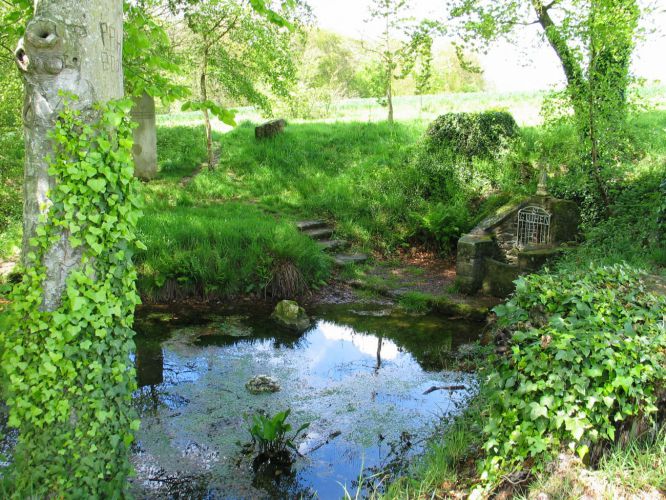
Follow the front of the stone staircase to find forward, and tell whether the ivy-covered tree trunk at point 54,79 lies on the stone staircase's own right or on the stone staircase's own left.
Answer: on the stone staircase's own right

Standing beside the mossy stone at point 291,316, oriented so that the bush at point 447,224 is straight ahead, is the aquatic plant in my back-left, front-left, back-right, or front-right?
back-right

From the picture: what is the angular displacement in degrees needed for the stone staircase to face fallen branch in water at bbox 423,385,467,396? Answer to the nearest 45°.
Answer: approximately 45° to its right

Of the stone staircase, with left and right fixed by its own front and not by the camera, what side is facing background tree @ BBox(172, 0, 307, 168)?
back

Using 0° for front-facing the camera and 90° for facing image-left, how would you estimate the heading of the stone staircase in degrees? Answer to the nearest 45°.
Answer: approximately 315°

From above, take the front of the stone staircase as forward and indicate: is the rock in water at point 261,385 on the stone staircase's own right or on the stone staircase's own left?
on the stone staircase's own right

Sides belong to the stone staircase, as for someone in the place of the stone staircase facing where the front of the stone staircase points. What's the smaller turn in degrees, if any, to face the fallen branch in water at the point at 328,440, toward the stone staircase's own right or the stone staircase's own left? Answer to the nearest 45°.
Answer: approximately 45° to the stone staircase's own right
